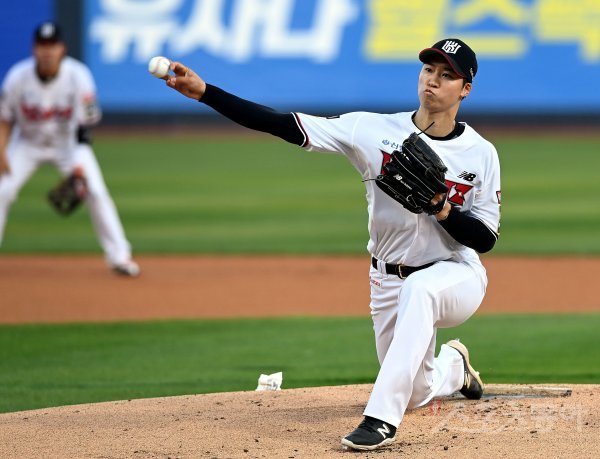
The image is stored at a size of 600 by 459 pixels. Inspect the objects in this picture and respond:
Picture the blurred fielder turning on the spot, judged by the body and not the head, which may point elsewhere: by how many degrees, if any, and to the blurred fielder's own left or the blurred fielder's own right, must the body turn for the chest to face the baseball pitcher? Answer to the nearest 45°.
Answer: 0° — they already face them

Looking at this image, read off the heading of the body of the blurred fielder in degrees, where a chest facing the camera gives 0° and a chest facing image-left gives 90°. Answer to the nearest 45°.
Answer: approximately 0°
